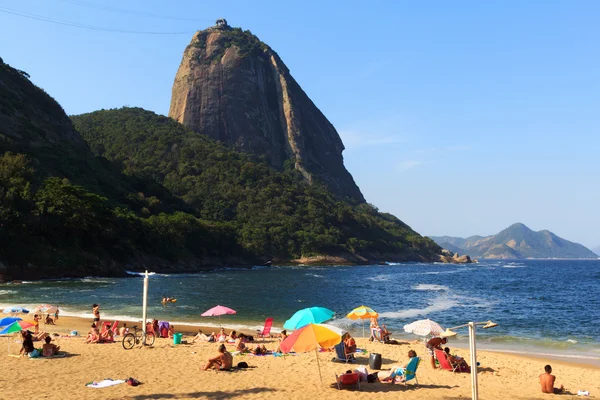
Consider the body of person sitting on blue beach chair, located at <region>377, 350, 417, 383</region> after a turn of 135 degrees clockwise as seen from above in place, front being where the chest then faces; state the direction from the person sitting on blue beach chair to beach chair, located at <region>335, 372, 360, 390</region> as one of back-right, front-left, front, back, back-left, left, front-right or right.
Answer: back

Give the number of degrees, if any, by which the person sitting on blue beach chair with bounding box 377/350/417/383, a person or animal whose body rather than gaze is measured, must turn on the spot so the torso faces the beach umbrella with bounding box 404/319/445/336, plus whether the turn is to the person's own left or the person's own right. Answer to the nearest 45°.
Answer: approximately 90° to the person's own right

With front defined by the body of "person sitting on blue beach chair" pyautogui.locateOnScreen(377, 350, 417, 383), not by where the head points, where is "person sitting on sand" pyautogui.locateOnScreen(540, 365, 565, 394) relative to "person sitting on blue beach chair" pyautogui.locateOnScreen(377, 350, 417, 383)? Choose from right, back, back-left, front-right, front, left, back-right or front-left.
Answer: back

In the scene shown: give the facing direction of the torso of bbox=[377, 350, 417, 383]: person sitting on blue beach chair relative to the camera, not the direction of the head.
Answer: to the viewer's left

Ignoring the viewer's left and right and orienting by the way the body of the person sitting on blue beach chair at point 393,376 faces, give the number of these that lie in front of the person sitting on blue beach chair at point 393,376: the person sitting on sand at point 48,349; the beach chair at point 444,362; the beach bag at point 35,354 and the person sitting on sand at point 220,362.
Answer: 3

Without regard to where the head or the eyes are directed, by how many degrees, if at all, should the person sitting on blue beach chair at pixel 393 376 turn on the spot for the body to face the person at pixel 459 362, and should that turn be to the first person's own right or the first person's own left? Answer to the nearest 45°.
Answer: approximately 135° to the first person's own right

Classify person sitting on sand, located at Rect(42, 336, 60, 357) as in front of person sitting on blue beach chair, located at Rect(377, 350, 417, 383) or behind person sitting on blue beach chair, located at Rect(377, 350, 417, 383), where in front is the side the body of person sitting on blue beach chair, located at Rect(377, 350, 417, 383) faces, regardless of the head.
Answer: in front

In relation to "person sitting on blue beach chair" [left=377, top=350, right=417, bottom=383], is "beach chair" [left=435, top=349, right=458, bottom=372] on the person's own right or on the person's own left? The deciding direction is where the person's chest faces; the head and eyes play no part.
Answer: on the person's own right

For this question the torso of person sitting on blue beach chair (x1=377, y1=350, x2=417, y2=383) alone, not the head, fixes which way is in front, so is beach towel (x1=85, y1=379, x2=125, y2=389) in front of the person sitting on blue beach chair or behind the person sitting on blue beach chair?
in front

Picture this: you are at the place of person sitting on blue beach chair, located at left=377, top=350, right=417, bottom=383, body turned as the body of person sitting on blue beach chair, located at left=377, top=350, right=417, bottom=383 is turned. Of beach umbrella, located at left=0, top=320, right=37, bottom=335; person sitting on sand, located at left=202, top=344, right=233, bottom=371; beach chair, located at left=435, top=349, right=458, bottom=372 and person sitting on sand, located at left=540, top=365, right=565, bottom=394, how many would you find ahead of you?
2

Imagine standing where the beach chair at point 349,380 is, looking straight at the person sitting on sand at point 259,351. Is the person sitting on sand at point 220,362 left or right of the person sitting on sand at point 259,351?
left

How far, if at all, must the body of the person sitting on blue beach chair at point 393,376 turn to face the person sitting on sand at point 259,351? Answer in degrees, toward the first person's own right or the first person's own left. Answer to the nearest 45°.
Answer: approximately 45° to the first person's own right

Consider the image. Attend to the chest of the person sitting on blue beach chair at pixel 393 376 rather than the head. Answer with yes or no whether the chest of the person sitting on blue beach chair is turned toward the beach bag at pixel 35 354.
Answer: yes

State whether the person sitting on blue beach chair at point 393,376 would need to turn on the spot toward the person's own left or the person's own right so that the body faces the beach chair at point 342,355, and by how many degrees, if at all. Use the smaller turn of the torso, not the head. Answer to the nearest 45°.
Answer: approximately 45° to the person's own right

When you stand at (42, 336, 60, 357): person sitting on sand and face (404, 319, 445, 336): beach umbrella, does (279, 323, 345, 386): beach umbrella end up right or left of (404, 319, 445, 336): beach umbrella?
right
